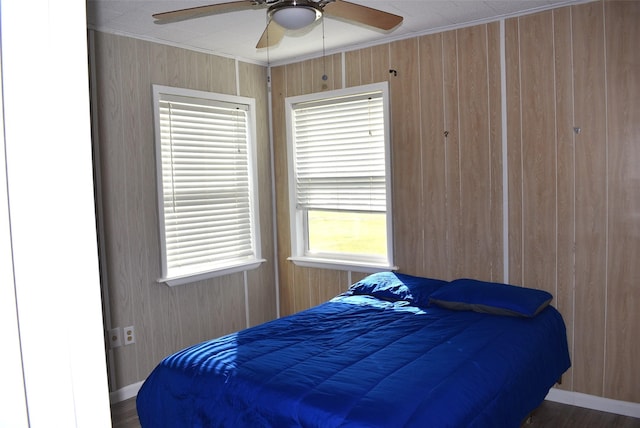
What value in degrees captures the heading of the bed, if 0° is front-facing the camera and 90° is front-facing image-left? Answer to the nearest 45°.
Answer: approximately 45°

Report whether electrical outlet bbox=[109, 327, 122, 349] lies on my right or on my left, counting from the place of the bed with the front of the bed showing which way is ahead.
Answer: on my right

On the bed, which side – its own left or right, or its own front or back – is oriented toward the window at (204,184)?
right
